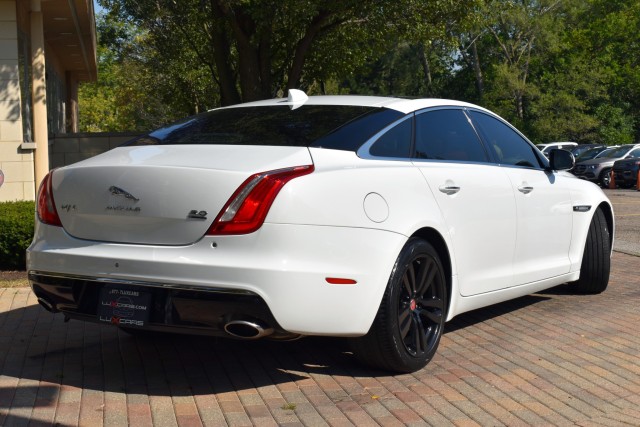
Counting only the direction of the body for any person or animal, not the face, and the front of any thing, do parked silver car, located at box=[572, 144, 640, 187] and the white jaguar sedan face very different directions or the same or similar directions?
very different directions

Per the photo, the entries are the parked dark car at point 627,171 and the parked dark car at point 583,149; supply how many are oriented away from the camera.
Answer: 0

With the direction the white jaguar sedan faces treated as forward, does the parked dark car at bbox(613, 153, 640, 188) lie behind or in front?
in front

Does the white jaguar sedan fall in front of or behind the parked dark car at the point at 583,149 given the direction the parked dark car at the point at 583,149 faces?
in front

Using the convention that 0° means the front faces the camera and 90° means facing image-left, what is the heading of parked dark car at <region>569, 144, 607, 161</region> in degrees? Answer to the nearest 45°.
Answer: approximately 45°

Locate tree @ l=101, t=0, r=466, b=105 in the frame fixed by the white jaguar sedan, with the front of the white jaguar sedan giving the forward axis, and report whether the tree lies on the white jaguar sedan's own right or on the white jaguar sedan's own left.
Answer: on the white jaguar sedan's own left

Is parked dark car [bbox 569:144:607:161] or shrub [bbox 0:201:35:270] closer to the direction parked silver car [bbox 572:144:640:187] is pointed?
the shrub

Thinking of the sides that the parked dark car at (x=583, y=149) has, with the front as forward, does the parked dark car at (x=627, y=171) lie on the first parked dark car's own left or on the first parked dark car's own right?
on the first parked dark car's own left

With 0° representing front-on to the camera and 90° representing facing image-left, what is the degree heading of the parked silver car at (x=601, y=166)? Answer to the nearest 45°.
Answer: approximately 45°

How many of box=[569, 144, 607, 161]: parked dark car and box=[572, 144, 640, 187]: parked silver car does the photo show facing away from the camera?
0

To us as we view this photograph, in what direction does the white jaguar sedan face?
facing away from the viewer and to the right of the viewer
